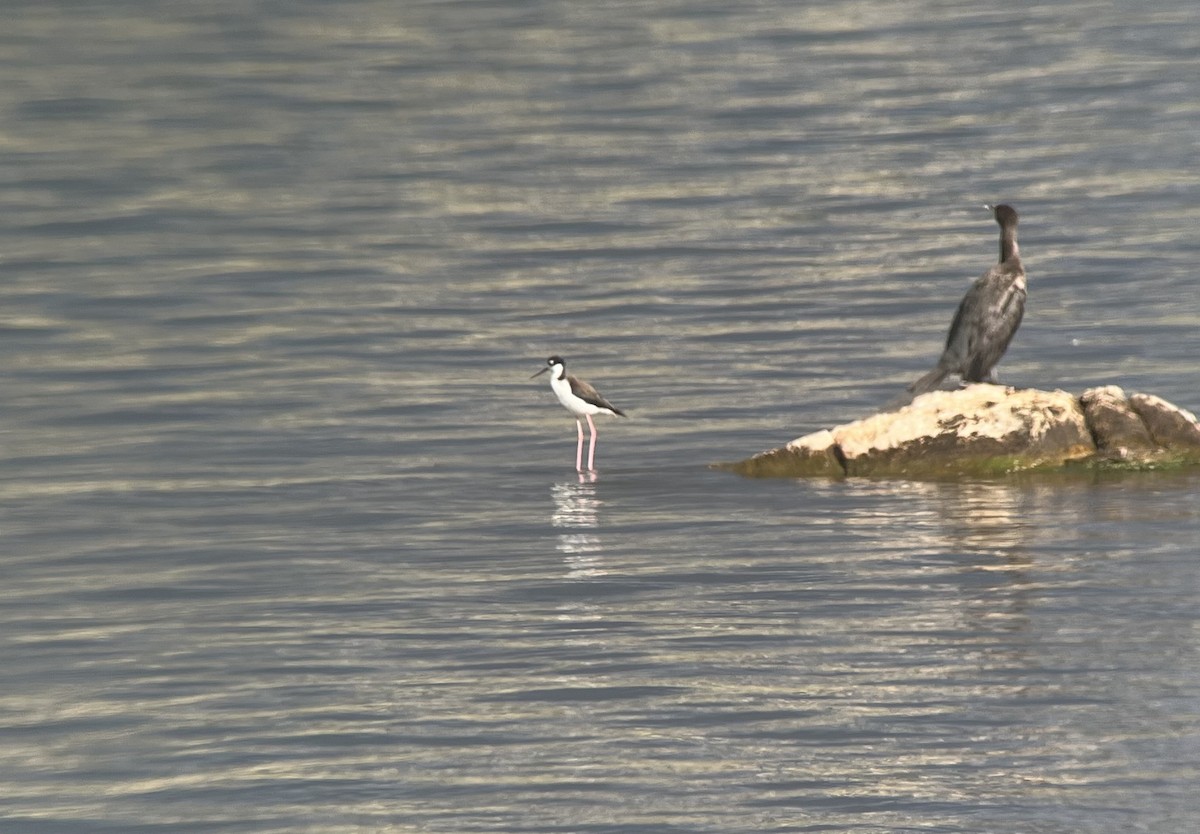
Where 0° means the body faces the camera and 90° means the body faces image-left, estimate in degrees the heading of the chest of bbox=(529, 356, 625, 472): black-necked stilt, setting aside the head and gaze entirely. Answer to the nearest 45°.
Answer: approximately 90°

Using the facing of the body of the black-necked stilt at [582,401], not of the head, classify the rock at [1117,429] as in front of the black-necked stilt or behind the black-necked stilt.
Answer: behind

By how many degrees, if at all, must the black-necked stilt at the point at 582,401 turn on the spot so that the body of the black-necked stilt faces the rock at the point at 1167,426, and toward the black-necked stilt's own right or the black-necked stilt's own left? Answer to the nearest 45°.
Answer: approximately 135° to the black-necked stilt's own left

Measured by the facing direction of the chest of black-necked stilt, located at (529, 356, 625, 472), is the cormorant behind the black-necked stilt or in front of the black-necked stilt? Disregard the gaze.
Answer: behind
